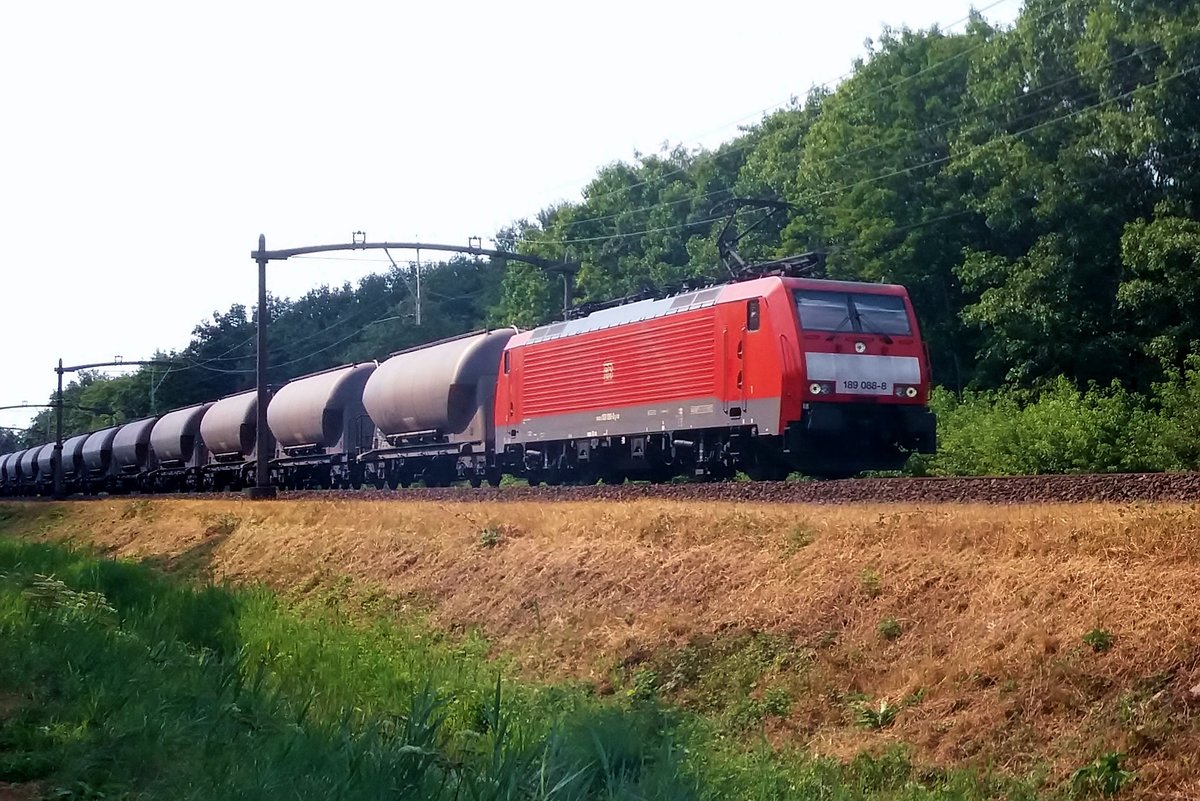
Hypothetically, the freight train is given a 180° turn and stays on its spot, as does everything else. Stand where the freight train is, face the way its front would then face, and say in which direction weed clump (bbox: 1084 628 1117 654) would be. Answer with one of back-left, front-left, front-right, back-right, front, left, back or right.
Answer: back-left

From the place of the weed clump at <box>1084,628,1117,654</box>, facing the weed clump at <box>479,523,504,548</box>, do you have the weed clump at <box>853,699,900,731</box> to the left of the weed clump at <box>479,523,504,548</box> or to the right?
left

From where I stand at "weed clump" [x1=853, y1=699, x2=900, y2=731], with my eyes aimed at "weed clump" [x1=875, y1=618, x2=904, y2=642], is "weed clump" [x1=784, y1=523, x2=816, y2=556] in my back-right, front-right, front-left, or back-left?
front-left

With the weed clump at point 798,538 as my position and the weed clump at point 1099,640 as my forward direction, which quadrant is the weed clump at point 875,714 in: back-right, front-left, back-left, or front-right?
front-right

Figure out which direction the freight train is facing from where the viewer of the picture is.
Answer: facing the viewer and to the right of the viewer

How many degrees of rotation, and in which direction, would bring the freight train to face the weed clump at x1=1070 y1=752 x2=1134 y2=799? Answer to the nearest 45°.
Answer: approximately 45° to its right

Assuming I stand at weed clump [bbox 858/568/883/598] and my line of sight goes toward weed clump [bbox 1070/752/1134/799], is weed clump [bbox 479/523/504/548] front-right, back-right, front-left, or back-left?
back-right

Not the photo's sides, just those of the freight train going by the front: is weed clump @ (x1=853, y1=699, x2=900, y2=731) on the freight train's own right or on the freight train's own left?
on the freight train's own right

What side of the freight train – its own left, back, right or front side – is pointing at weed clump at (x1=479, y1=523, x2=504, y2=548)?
right

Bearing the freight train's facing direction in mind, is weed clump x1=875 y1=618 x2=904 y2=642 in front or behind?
in front

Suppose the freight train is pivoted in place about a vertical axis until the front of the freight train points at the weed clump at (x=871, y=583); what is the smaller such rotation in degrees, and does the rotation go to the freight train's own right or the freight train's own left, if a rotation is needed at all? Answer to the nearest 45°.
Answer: approximately 45° to the freight train's own right
